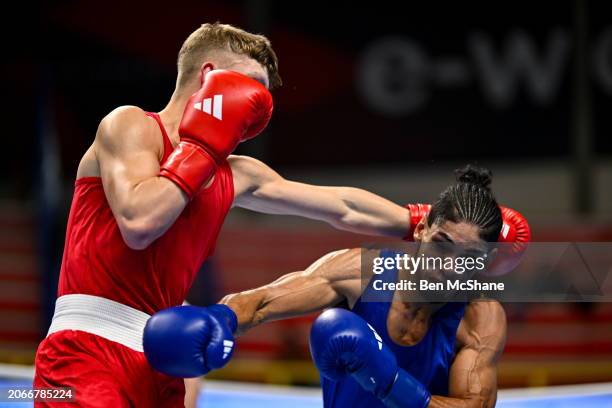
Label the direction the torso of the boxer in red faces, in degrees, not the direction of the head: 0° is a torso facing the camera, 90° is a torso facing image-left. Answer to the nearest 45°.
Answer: approximately 315°

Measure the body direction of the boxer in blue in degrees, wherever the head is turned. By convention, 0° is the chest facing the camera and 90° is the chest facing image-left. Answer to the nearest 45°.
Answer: approximately 0°

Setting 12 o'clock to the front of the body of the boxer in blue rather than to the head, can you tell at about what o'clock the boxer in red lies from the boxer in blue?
The boxer in red is roughly at 2 o'clock from the boxer in blue.
